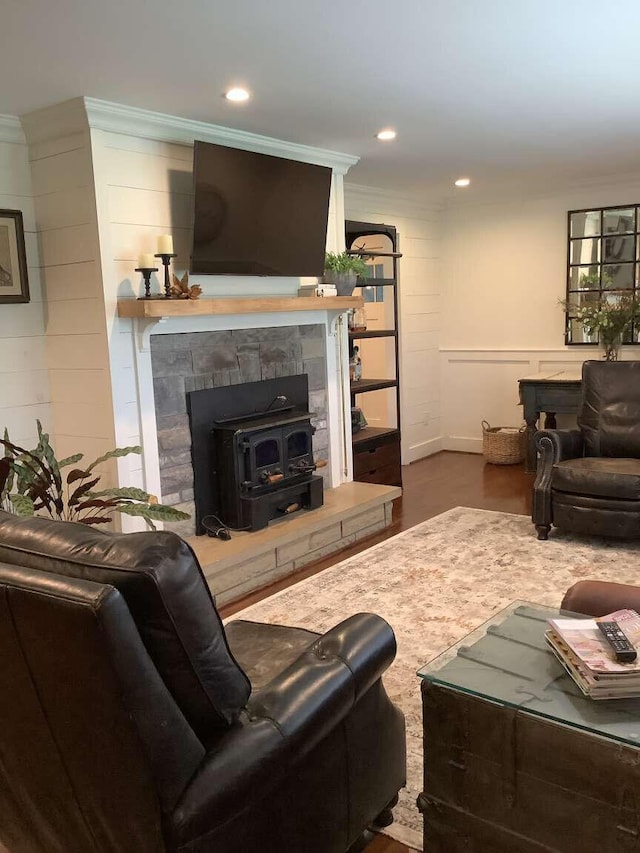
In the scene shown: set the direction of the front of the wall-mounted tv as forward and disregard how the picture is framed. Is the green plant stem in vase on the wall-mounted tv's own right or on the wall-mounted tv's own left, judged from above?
on the wall-mounted tv's own left

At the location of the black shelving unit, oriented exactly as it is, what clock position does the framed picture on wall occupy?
The framed picture on wall is roughly at 3 o'clock from the black shelving unit.

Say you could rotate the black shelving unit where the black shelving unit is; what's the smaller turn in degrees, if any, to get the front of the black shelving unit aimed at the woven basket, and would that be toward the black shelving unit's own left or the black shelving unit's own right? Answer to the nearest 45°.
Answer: approximately 90° to the black shelving unit's own left

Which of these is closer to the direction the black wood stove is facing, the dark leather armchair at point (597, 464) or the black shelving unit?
the dark leather armchair

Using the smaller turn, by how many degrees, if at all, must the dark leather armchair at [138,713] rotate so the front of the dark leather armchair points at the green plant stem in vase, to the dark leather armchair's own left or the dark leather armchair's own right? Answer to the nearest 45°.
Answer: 0° — it already faces it

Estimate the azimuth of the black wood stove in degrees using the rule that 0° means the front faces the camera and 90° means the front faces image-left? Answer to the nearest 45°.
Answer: approximately 315°

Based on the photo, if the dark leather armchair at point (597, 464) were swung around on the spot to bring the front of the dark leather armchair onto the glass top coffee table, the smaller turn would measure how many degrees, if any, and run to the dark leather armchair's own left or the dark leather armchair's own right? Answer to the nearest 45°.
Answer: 0° — it already faces it

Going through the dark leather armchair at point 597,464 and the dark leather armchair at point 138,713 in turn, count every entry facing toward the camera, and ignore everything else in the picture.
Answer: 1
